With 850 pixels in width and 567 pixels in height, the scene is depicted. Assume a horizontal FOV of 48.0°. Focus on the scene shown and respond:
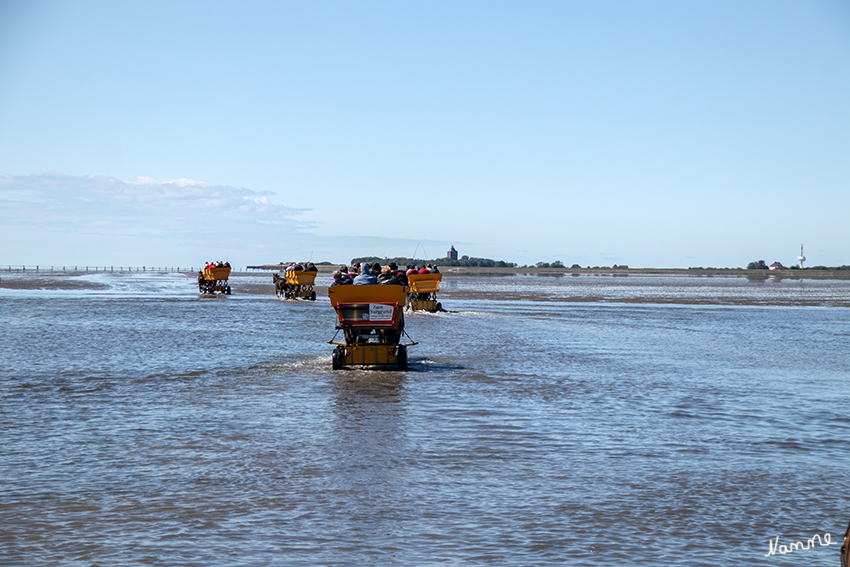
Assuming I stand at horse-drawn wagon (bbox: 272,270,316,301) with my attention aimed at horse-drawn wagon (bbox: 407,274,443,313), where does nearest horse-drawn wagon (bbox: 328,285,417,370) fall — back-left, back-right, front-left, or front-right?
front-right

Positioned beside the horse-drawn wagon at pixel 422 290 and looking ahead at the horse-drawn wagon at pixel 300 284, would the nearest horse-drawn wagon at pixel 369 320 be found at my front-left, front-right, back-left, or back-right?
back-left

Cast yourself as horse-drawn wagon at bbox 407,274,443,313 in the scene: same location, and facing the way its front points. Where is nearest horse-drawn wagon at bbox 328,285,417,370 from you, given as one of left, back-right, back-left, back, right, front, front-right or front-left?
back

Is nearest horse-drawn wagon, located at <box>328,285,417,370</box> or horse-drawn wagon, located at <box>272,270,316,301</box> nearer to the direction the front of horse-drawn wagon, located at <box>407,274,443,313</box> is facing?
the horse-drawn wagon

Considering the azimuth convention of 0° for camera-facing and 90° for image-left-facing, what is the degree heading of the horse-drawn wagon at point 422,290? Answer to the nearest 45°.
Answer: approximately 180°

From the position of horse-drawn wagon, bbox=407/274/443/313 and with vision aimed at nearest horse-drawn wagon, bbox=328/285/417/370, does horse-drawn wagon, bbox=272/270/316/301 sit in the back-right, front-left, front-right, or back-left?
back-right

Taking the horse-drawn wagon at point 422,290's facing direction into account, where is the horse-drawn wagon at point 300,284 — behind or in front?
in front

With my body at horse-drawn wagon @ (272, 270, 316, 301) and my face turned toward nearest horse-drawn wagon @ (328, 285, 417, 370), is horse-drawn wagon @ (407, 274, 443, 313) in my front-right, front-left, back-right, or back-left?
front-left
